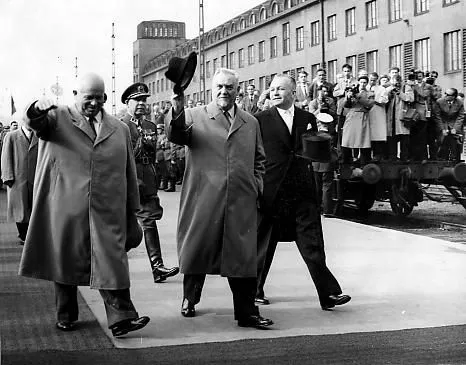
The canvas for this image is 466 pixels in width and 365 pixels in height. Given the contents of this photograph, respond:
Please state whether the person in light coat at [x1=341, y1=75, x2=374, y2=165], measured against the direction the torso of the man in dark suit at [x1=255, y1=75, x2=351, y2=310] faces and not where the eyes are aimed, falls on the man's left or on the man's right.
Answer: on the man's left

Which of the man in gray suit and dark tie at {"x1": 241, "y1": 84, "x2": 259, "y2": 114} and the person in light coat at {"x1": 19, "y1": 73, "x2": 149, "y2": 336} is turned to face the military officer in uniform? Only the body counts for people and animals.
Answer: the man in gray suit and dark tie

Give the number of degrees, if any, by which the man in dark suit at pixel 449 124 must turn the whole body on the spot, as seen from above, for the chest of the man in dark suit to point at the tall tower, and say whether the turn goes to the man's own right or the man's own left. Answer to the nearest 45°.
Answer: approximately 135° to the man's own right

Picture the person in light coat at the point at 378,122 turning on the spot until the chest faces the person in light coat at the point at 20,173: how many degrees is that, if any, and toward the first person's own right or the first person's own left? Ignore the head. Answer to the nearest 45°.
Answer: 0° — they already face them

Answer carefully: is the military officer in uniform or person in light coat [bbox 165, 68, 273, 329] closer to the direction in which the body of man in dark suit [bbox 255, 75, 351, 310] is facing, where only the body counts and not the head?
the person in light coat

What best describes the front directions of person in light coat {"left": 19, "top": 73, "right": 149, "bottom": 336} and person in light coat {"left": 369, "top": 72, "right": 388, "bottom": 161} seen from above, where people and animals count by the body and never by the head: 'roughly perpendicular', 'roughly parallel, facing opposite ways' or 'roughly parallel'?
roughly perpendicular

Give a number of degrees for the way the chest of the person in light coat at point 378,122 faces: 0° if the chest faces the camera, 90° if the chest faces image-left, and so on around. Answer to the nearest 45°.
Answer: approximately 45°

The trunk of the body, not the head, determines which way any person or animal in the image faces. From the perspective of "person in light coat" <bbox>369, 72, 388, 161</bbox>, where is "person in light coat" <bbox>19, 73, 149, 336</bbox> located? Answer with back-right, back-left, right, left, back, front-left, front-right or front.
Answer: front-left
